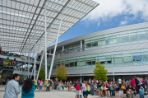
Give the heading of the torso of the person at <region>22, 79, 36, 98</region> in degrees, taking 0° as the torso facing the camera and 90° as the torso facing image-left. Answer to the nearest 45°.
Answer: approximately 180°

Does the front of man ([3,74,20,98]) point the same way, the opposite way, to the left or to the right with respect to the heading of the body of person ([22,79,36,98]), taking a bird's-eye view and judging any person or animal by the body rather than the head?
to the right

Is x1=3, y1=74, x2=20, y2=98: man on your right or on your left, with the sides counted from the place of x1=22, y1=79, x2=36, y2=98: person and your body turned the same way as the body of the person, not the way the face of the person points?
on your left

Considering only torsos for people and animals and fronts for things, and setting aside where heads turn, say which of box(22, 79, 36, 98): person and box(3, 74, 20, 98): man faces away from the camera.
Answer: the person
